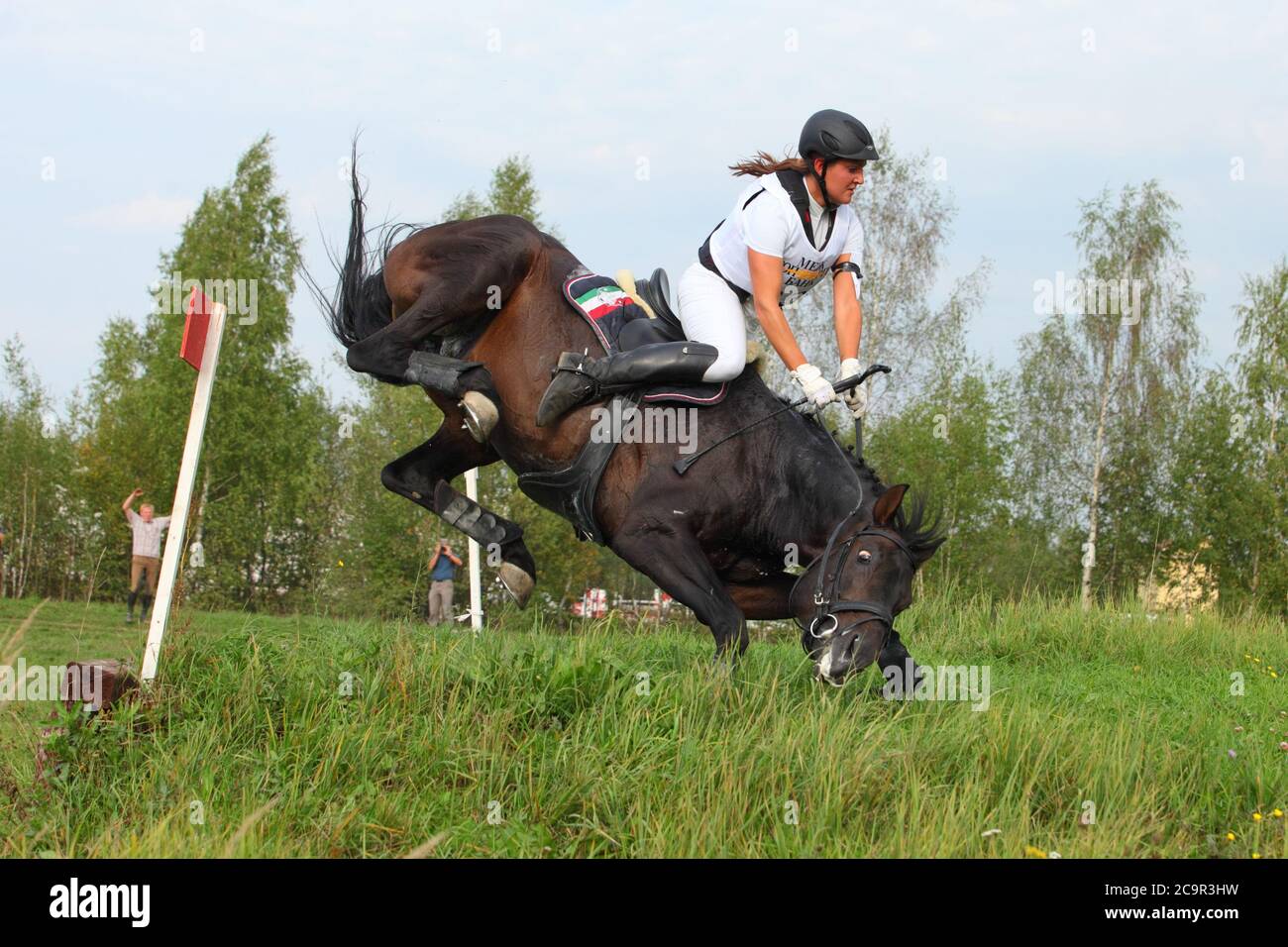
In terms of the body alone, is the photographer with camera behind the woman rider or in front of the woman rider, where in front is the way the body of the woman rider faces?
behind

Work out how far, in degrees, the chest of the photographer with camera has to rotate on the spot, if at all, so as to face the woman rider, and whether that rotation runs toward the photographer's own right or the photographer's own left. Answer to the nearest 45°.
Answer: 0° — they already face them

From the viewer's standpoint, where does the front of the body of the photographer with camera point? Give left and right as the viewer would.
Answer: facing the viewer

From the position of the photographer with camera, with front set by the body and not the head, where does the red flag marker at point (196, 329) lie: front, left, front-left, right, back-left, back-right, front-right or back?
front

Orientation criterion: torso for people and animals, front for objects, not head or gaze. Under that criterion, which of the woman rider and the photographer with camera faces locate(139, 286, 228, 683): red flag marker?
the photographer with camera

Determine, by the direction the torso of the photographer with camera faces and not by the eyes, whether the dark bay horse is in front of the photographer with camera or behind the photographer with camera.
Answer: in front

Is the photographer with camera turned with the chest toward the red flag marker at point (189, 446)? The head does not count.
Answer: yes

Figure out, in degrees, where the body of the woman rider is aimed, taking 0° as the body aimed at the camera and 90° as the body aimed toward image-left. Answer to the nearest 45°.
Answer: approximately 315°
